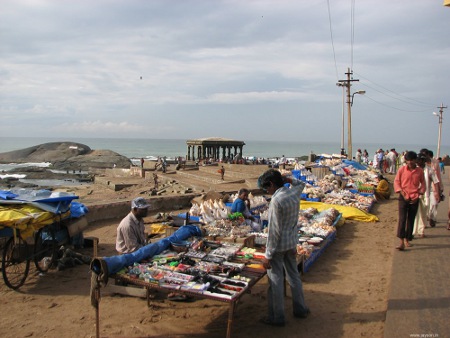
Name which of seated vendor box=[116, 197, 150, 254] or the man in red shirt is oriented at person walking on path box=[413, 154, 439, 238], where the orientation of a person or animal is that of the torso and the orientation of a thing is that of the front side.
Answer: the seated vendor

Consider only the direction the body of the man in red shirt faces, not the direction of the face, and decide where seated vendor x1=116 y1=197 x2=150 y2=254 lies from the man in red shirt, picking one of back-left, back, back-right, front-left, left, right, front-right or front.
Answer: front-right

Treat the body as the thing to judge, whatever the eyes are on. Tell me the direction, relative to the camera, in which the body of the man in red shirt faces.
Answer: toward the camera

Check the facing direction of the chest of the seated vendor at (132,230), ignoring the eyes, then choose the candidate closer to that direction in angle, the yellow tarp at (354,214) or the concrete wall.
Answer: the yellow tarp

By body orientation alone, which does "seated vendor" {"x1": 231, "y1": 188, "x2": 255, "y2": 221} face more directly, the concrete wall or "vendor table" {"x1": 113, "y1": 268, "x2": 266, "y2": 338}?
the vendor table

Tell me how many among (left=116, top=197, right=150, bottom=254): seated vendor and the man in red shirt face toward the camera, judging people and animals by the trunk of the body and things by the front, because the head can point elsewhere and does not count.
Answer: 1

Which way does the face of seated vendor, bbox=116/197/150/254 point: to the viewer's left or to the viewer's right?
to the viewer's right

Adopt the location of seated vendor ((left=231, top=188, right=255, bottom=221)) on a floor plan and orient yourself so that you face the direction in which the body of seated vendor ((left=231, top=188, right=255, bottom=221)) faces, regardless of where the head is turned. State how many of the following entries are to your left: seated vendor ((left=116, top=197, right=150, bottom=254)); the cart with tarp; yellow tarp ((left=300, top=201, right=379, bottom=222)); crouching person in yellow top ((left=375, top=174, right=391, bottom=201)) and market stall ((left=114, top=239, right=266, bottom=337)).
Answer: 2

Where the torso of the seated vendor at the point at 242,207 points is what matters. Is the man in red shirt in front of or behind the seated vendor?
in front

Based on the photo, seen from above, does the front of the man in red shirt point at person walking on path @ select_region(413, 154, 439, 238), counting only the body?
no

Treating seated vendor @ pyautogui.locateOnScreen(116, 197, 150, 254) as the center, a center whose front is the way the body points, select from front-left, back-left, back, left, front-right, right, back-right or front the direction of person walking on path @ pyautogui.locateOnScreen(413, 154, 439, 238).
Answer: front

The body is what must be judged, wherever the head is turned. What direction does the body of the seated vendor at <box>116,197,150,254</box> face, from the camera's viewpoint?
to the viewer's right

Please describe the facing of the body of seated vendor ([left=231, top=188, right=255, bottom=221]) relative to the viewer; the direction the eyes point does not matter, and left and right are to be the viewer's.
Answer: facing the viewer and to the right of the viewer

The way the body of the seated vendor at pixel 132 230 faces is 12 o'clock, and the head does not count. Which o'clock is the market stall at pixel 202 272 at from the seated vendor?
The market stall is roughly at 2 o'clock from the seated vendor.

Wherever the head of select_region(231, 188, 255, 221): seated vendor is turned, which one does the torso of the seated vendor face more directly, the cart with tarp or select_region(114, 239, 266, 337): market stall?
the market stall

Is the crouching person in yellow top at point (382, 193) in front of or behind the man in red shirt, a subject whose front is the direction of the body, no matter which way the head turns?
behind
